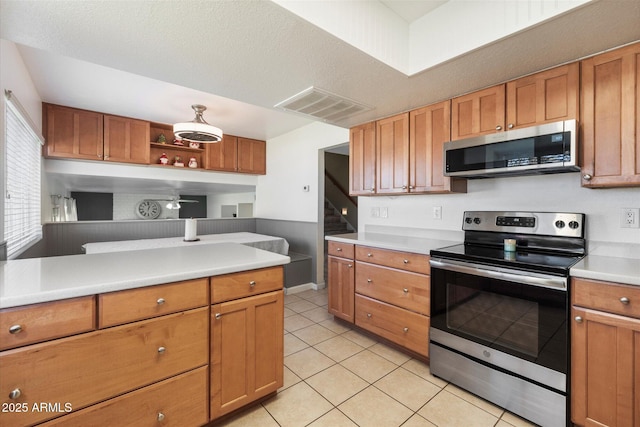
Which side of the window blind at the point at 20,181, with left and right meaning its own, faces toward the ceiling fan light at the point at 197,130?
front

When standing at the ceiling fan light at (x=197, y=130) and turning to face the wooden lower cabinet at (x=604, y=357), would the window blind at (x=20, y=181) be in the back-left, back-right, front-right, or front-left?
back-right

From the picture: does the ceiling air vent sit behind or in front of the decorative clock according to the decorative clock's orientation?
in front

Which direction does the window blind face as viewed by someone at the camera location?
facing to the right of the viewer

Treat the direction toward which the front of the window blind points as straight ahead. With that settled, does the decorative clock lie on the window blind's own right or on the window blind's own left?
on the window blind's own left

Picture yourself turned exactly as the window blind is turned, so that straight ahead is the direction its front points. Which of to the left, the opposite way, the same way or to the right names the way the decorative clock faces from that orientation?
to the right

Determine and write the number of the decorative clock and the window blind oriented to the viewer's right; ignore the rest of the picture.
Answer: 1

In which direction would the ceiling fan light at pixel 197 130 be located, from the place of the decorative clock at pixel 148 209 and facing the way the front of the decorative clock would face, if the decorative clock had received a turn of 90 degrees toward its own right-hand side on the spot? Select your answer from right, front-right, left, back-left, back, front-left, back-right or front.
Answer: left

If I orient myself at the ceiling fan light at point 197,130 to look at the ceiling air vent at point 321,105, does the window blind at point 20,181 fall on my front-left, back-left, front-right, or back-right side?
back-right

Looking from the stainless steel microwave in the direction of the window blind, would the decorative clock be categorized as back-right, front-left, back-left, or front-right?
front-right

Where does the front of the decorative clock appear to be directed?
toward the camera
